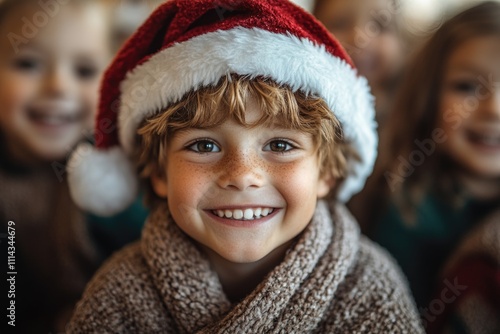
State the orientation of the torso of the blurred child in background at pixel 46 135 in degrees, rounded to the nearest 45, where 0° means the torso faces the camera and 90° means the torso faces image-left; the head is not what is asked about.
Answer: approximately 0°

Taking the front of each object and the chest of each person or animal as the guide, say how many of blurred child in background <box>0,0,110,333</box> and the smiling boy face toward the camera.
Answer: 2

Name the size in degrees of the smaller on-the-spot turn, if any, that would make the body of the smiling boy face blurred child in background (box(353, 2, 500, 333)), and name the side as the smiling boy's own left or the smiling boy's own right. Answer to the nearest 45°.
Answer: approximately 135° to the smiling boy's own left

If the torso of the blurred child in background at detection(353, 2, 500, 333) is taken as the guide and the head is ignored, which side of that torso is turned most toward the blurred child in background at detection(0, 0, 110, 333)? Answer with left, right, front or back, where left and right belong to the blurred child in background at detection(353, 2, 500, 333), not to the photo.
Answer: right

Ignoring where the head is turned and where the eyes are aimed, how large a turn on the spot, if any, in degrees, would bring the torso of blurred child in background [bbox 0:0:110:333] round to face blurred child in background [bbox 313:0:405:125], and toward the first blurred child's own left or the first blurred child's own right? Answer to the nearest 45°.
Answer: approximately 90° to the first blurred child's own left

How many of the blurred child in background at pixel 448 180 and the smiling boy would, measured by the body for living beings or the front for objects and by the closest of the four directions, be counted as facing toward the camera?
2
